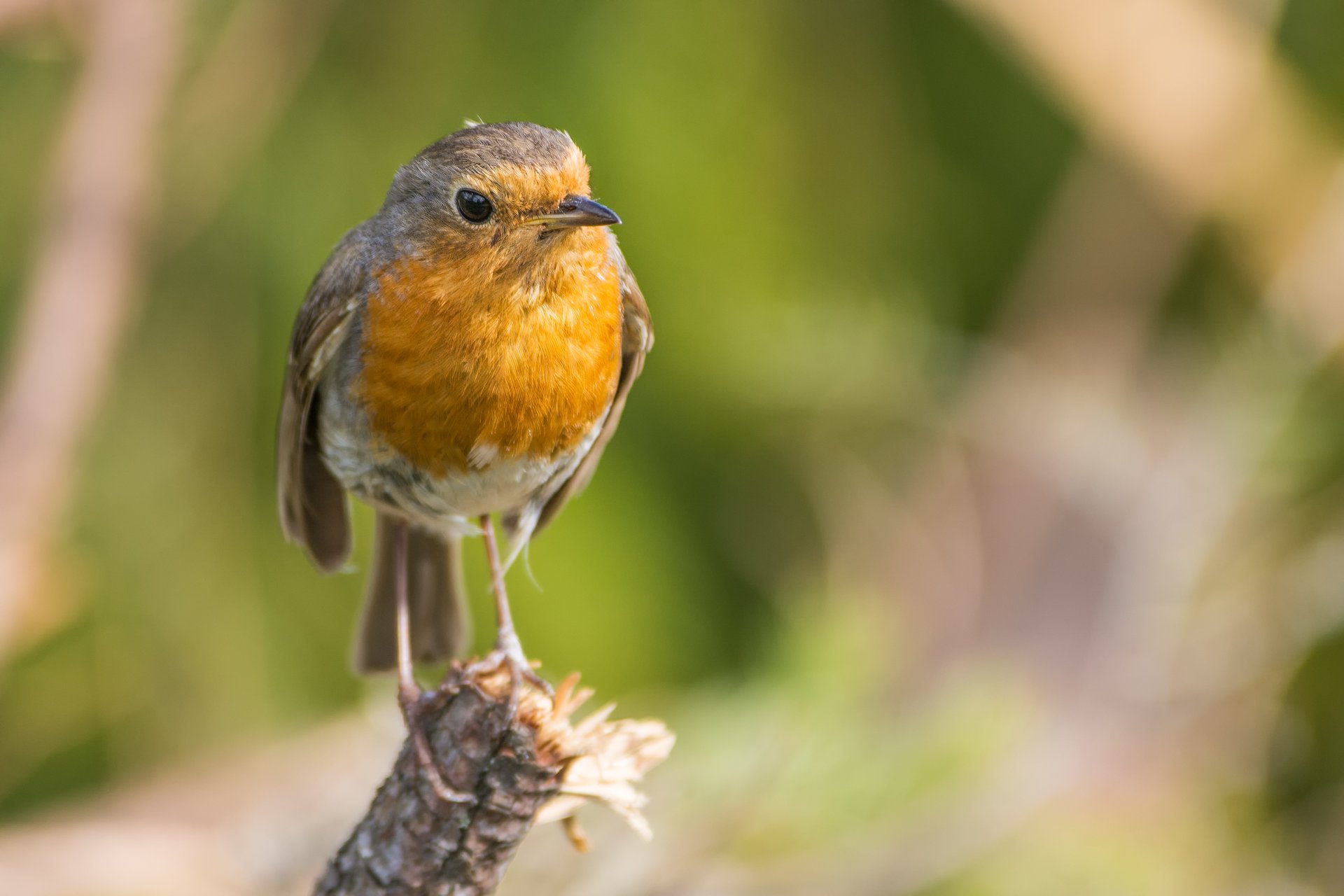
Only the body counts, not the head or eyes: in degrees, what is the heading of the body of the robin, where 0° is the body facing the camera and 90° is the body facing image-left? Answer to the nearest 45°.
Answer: approximately 315°
